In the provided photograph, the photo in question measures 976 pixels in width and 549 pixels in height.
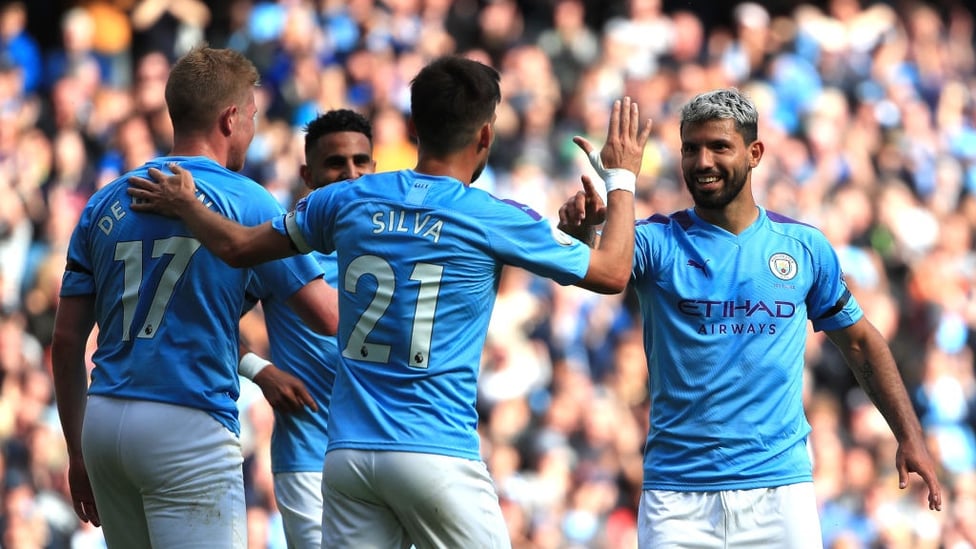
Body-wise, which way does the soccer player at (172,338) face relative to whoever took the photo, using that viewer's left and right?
facing away from the viewer and to the right of the viewer

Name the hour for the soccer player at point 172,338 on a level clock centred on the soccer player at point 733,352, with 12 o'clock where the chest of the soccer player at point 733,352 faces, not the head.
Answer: the soccer player at point 172,338 is roughly at 2 o'clock from the soccer player at point 733,352.

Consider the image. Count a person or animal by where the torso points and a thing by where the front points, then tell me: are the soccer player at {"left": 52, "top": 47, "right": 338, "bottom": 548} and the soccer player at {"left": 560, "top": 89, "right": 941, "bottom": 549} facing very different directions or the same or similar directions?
very different directions

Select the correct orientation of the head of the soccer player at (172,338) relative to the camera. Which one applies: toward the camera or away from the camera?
away from the camera

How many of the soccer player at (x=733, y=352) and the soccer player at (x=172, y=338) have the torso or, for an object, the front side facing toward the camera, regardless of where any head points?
1

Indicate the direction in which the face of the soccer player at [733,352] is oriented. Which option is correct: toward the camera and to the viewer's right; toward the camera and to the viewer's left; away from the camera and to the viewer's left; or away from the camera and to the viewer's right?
toward the camera and to the viewer's left

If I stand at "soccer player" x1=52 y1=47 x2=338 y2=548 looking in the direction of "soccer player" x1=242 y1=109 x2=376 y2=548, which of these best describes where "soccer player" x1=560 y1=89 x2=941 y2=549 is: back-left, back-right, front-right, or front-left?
front-right

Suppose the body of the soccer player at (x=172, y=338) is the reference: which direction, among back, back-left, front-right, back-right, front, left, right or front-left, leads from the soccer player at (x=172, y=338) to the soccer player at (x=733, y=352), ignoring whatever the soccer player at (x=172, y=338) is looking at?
front-right

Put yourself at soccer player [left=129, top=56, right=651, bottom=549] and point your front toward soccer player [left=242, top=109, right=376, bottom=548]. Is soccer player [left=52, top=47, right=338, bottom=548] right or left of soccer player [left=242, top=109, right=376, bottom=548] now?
left

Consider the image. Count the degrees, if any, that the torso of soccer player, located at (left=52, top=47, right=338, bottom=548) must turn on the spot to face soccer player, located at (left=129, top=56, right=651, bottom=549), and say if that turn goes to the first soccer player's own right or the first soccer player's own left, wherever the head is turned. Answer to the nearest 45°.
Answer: approximately 90° to the first soccer player's own right

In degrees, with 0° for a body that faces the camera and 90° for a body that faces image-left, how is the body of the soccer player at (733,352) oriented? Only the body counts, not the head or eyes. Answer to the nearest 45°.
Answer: approximately 0°

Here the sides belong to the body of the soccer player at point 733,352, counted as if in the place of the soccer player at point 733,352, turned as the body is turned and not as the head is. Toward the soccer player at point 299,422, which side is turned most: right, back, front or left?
right
